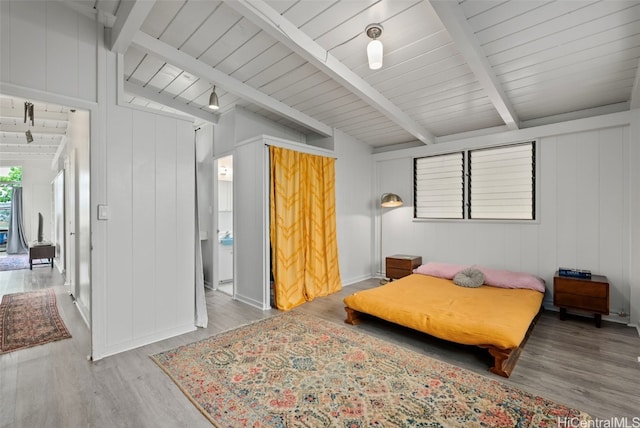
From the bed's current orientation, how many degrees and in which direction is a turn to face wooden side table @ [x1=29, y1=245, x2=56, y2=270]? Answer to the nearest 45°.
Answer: approximately 45° to its right

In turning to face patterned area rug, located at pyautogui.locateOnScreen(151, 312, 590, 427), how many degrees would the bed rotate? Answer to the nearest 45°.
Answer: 0° — it already faces it

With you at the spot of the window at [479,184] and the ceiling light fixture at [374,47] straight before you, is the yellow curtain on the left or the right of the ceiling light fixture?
right

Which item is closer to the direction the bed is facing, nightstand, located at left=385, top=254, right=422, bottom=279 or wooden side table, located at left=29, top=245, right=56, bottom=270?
the wooden side table

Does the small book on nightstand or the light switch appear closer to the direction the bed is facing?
the light switch

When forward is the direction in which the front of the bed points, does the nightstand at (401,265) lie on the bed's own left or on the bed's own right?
on the bed's own right

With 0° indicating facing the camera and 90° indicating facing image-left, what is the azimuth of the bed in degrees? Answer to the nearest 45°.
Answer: approximately 45°

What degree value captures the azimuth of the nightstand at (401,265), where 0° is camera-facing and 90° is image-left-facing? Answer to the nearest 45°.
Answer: approximately 45°

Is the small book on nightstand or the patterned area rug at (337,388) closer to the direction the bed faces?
the patterned area rug

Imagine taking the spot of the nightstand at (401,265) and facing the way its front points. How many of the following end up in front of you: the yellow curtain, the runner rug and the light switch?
3
